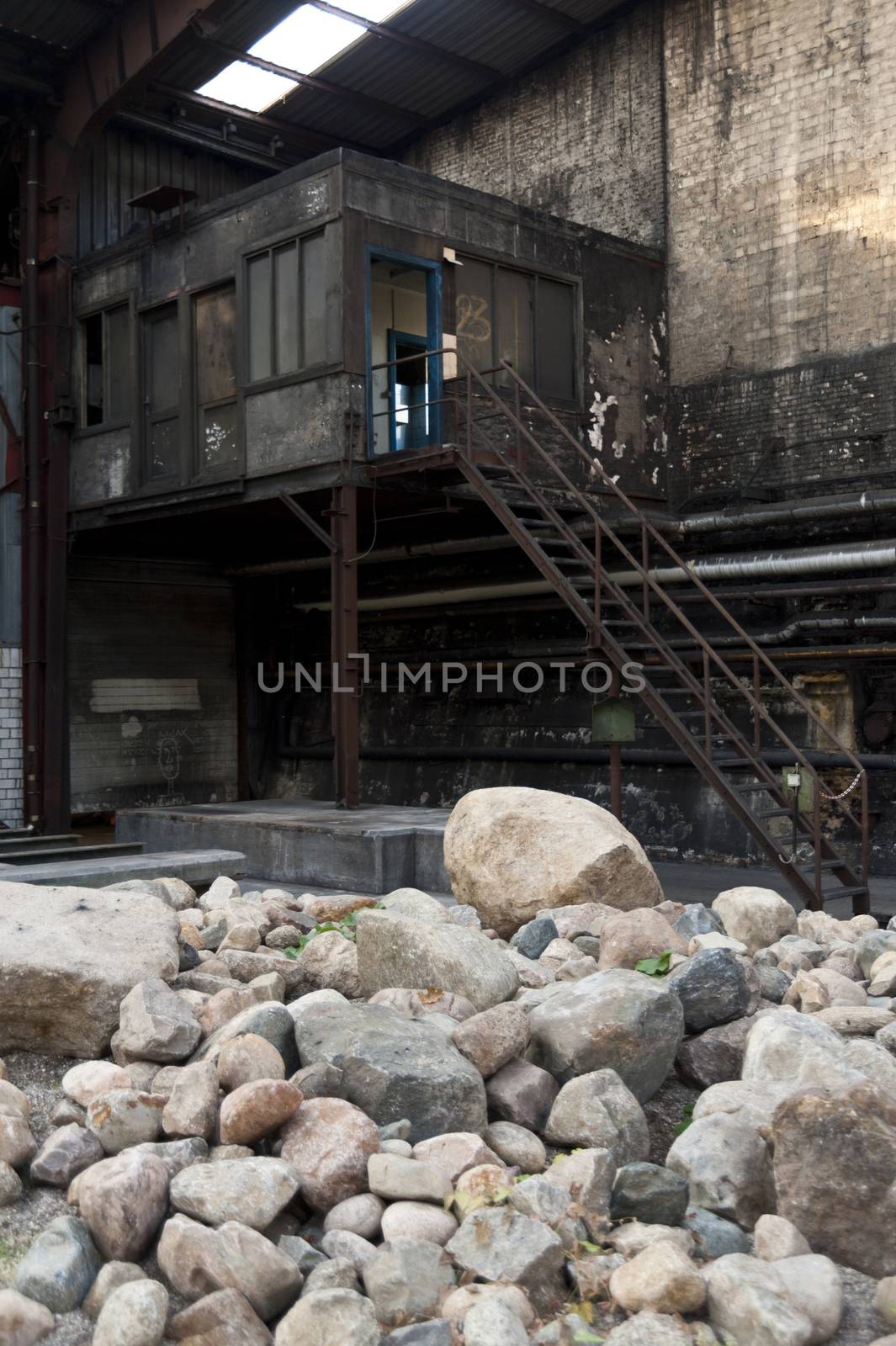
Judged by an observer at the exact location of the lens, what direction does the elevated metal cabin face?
facing the viewer and to the right of the viewer

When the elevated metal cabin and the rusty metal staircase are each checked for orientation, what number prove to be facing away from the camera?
0

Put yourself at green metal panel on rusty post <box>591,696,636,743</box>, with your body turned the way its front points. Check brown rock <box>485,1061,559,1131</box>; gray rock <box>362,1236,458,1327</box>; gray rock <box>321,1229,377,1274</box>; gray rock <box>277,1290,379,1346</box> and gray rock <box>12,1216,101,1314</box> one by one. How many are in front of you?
5

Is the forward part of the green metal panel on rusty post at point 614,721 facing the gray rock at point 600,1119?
yes

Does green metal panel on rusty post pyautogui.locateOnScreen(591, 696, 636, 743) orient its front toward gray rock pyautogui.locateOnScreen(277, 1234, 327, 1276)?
yes

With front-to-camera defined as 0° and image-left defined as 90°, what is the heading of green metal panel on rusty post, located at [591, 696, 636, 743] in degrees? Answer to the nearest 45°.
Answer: approximately 0°

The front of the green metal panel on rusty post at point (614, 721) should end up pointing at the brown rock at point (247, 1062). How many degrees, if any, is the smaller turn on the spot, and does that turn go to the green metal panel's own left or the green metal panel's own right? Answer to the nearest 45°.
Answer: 0° — it already faces it

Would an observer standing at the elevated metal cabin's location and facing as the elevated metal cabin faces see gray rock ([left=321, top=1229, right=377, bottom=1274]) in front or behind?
in front

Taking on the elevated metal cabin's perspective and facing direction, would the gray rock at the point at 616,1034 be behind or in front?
in front

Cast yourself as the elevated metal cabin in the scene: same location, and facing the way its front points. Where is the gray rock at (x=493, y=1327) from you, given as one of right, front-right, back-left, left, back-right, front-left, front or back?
front-right

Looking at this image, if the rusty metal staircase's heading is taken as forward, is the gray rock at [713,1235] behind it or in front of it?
in front

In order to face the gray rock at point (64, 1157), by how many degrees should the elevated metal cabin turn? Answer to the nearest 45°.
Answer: approximately 45° to its right

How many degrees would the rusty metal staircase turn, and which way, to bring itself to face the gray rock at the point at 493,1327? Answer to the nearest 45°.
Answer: approximately 45° to its right

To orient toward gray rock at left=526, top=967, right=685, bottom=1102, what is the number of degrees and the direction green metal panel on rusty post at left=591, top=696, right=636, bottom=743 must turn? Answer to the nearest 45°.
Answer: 0° — it already faces it

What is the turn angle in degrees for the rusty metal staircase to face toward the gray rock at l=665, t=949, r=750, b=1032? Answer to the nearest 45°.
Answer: approximately 45° to its right
